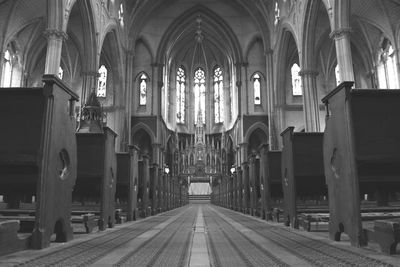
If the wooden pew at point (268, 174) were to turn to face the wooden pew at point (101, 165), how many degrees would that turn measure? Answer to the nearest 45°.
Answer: approximately 135° to its left

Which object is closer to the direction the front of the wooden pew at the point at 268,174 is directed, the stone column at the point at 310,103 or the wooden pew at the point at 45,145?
the stone column

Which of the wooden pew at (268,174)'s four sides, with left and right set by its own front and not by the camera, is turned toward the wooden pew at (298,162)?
back

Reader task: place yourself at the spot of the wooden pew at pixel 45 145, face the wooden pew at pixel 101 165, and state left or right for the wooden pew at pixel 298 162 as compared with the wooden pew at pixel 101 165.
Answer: right

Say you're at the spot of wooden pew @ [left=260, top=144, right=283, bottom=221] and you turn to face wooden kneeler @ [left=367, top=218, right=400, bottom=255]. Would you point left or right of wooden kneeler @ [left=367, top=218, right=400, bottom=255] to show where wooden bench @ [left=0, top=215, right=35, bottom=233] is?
right

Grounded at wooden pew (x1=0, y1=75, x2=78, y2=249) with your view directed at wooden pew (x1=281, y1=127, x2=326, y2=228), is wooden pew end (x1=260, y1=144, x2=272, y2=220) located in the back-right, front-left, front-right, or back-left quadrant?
front-left

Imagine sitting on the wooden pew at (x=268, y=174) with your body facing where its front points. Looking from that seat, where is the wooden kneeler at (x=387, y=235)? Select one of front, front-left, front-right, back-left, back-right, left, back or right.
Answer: back

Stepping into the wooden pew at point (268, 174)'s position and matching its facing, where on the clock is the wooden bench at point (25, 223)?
The wooden bench is roughly at 7 o'clock from the wooden pew.

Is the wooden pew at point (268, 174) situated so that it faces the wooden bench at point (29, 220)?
no

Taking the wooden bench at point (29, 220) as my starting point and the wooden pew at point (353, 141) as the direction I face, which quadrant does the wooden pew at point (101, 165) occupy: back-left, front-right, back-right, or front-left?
front-left

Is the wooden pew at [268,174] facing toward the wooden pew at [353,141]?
no

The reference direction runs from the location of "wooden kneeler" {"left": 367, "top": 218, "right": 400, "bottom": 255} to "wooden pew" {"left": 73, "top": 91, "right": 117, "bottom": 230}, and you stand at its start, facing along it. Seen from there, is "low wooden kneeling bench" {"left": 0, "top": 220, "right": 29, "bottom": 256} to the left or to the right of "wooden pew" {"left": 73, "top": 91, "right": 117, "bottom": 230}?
left

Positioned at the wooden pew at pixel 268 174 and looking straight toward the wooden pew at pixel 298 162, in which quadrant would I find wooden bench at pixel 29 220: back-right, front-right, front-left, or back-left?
front-right

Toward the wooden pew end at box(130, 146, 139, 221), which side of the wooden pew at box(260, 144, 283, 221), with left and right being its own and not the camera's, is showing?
left

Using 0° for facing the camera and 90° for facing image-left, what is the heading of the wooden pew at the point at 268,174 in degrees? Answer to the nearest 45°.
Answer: approximately 180°
